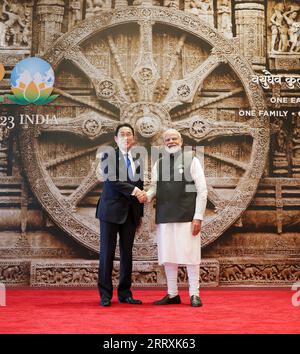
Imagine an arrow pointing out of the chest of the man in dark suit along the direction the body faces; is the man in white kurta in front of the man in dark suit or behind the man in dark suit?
in front

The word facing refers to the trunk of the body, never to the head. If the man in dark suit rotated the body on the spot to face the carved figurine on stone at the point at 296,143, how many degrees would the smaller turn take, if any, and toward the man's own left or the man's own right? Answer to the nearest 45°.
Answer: approximately 90° to the man's own left

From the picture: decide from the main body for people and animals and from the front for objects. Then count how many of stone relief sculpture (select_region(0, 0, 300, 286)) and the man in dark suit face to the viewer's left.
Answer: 0

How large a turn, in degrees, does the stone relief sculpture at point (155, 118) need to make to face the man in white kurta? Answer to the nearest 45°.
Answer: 0° — it already faces them

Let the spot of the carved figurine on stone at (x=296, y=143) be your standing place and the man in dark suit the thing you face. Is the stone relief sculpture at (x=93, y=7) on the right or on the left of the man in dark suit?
right
